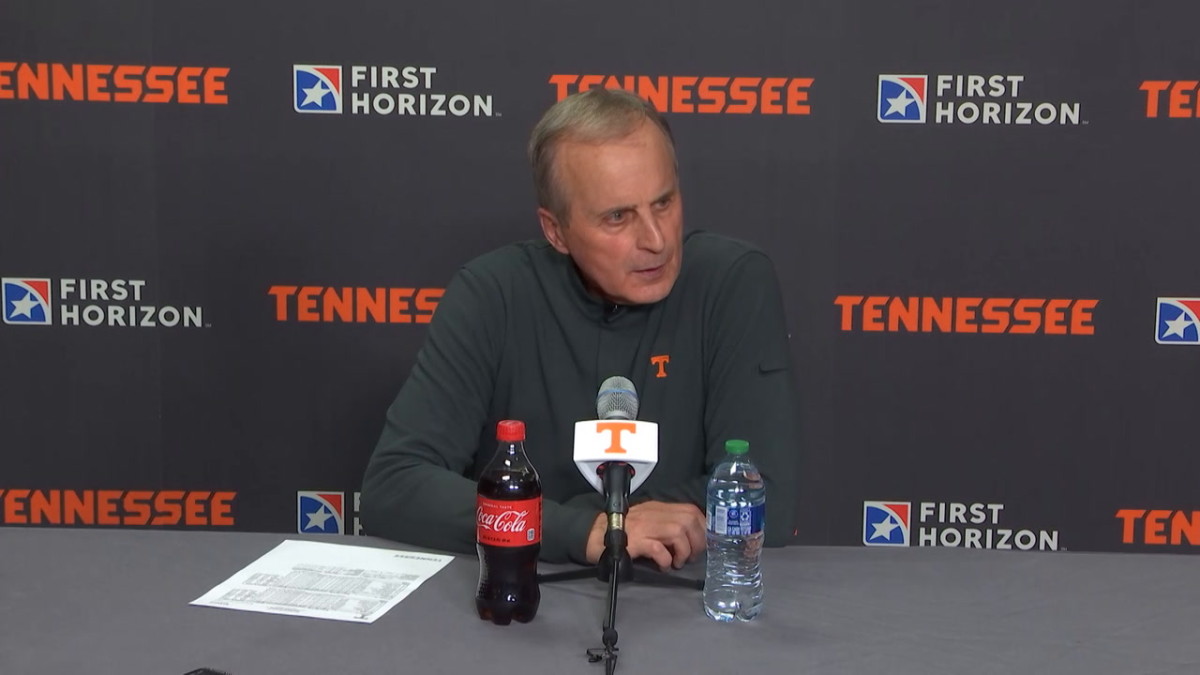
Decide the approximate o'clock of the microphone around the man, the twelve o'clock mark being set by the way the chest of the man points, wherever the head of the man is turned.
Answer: The microphone is roughly at 12 o'clock from the man.

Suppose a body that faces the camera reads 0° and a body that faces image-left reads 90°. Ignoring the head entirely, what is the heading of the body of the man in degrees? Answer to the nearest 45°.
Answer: approximately 0°

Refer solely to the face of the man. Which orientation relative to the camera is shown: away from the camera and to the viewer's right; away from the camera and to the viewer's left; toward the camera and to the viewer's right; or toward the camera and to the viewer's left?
toward the camera and to the viewer's right

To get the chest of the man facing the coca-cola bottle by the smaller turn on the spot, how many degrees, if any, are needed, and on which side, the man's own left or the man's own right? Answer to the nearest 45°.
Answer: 0° — they already face it

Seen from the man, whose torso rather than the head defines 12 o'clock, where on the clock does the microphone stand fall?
The microphone stand is roughly at 12 o'clock from the man.

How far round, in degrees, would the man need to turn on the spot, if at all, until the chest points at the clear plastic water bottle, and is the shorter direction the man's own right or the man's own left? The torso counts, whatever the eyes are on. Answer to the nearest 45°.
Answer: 0° — they already face it

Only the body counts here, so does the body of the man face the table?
yes
